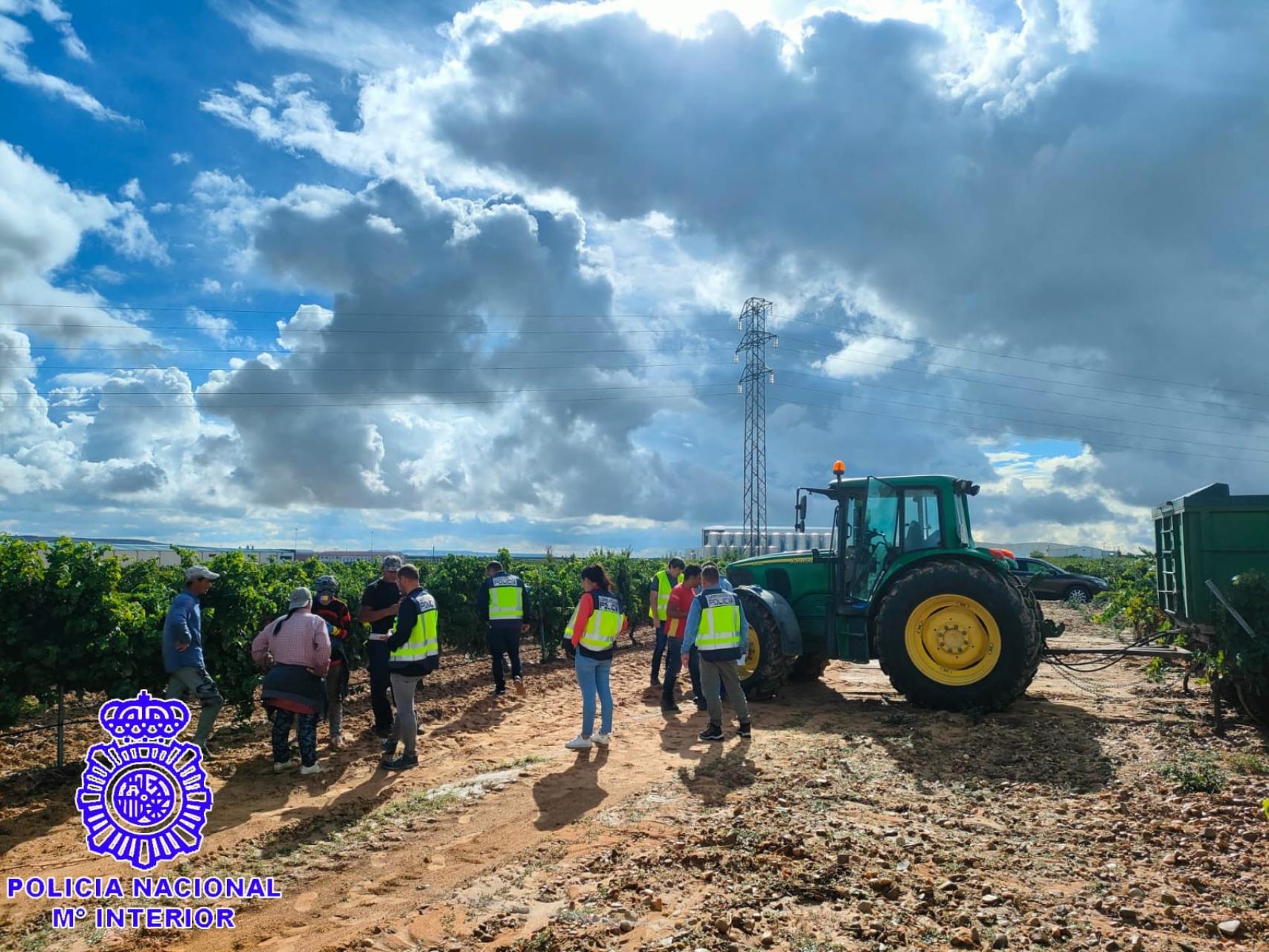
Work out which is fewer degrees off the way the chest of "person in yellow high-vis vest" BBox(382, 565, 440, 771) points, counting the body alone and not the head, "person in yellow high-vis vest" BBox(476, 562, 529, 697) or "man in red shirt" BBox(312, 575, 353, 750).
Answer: the man in red shirt

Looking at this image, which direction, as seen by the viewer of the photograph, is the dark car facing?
facing to the right of the viewer

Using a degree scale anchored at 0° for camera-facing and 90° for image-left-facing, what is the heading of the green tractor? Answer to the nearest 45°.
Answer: approximately 90°

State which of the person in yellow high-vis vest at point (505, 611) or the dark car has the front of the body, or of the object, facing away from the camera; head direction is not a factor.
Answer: the person in yellow high-vis vest

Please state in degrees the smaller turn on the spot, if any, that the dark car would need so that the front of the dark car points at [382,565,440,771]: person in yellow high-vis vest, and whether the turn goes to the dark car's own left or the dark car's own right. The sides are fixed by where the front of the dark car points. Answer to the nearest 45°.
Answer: approximately 90° to the dark car's own right

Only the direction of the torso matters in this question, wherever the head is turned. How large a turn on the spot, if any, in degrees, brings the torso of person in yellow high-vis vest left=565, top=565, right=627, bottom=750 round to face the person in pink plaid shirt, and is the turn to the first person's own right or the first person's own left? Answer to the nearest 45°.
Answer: approximately 45° to the first person's own left

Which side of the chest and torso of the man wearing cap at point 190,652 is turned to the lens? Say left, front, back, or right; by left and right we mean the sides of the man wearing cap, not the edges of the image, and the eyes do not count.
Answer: right

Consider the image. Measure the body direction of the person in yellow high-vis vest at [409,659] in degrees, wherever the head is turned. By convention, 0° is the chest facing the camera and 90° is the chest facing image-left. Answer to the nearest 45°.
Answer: approximately 135°

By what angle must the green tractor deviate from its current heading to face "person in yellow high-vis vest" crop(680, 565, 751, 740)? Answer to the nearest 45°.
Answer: approximately 45° to its left
